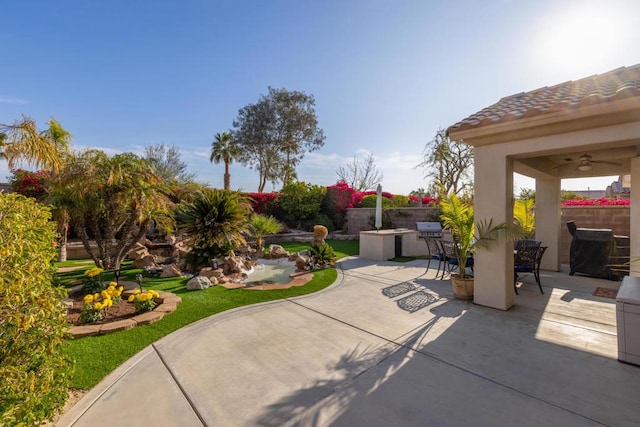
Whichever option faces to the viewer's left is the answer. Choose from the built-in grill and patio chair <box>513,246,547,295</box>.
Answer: the patio chair

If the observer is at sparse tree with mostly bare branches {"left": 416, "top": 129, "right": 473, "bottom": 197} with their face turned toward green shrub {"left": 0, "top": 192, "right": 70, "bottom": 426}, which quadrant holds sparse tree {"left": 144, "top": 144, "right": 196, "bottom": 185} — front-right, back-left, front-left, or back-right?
front-right

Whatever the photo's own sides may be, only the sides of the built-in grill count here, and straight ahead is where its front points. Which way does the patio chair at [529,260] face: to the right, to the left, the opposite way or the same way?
to the right

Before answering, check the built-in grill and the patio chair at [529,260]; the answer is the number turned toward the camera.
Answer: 1

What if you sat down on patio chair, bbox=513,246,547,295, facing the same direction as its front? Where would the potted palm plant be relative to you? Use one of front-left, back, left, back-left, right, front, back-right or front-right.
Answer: front-left

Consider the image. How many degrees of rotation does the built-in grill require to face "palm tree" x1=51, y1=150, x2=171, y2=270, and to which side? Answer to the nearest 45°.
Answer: approximately 45° to its right

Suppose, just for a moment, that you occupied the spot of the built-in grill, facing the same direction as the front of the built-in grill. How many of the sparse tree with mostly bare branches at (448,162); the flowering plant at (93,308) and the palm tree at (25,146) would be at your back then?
1

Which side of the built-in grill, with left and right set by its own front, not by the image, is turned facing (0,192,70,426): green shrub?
front

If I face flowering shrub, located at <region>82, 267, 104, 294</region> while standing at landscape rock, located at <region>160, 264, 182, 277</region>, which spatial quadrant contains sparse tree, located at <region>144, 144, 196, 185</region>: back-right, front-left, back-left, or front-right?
back-right

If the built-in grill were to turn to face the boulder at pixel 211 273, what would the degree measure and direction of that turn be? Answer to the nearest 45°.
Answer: approximately 45° to its right

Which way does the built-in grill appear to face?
toward the camera

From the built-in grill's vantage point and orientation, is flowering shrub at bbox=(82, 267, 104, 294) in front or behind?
in front
